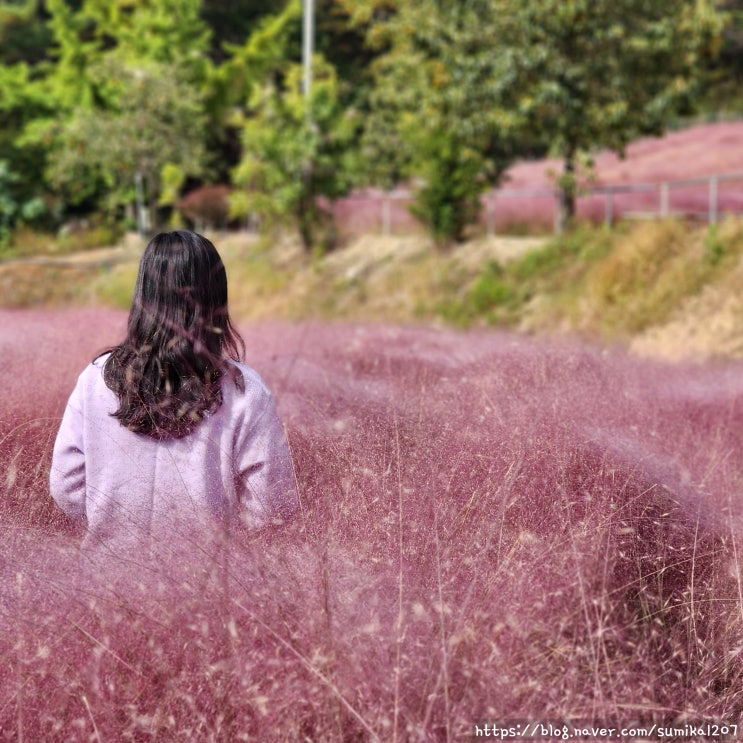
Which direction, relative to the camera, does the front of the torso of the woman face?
away from the camera

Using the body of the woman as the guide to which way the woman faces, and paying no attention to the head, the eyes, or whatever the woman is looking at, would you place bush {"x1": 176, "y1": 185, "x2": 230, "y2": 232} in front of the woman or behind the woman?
in front

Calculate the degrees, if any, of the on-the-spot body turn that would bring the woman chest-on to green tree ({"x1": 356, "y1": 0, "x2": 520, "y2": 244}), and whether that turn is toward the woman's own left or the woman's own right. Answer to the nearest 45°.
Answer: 0° — they already face it

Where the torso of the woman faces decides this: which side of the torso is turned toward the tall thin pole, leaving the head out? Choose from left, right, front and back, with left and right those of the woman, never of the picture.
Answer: front

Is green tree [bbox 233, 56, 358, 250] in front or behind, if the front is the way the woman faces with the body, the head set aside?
in front

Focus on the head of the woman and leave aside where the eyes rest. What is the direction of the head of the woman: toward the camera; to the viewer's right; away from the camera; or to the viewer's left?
away from the camera

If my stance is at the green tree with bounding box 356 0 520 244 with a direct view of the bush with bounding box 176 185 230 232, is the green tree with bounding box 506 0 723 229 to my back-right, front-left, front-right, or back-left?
back-right

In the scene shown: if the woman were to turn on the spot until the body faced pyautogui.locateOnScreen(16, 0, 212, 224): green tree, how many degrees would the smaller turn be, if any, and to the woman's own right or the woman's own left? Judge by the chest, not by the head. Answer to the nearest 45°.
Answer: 0° — they already face it
